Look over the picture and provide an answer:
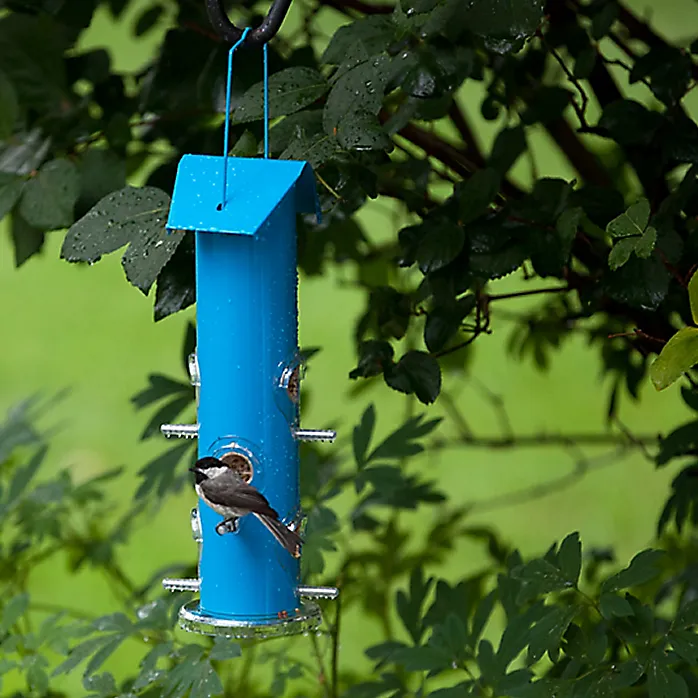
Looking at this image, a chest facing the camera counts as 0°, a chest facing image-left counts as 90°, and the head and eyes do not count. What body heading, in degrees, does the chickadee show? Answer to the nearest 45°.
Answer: approximately 90°
